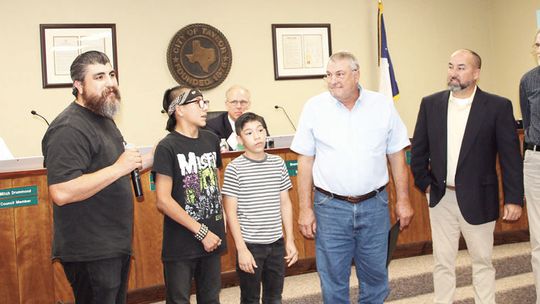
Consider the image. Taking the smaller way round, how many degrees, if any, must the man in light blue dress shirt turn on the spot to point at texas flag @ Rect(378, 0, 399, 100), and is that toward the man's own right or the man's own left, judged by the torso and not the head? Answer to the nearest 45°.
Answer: approximately 180°

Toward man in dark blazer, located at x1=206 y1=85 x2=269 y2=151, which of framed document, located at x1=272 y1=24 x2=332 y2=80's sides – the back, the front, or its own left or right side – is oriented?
front

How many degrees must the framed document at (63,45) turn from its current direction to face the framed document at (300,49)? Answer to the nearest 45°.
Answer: approximately 90° to its left

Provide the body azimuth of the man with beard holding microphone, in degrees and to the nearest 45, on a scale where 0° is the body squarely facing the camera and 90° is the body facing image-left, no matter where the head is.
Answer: approximately 315°

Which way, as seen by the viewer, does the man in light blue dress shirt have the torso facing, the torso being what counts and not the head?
toward the camera

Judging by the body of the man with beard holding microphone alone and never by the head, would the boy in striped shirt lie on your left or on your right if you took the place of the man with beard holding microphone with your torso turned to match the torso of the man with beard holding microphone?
on your left

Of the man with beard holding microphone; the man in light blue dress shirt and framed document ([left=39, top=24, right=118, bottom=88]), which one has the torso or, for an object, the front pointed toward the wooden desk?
the framed document

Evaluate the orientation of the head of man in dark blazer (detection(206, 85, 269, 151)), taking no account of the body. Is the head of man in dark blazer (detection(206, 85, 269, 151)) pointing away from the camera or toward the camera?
toward the camera

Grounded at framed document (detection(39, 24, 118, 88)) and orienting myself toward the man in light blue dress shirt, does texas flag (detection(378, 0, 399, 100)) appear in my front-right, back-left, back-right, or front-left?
front-left

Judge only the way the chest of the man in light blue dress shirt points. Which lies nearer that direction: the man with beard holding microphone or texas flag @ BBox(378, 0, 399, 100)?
the man with beard holding microphone

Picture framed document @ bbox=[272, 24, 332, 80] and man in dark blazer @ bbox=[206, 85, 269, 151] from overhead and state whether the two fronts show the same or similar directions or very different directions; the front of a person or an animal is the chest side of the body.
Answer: same or similar directions

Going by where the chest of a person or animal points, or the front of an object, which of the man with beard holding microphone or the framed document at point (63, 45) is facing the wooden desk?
the framed document

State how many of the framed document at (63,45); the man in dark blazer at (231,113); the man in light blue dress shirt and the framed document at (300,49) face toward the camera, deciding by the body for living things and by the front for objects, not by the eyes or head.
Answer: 4

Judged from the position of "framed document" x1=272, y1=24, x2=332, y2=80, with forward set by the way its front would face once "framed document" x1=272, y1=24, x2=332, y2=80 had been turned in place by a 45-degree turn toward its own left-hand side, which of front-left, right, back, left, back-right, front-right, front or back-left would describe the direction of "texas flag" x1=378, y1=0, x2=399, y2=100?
front-left

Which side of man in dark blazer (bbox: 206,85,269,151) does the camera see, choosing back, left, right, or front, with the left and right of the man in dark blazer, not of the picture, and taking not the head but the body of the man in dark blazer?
front

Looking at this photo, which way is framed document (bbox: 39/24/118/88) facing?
toward the camera

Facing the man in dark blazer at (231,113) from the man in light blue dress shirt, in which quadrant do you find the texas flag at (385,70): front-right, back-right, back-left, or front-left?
front-right

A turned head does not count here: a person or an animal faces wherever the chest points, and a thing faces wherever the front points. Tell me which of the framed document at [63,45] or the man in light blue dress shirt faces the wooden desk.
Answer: the framed document

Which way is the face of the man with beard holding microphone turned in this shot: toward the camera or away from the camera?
toward the camera
